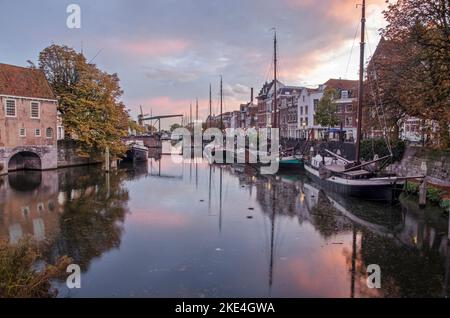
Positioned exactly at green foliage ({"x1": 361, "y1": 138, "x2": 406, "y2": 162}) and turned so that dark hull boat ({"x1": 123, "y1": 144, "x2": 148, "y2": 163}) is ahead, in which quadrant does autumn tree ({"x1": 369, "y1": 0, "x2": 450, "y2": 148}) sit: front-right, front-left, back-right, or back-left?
back-left

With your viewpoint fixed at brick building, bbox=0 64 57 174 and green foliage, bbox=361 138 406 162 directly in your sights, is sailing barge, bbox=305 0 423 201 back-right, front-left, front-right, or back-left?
front-right

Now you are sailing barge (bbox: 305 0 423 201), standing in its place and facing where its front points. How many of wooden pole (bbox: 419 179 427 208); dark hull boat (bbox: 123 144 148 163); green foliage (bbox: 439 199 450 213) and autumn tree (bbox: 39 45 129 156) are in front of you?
2
